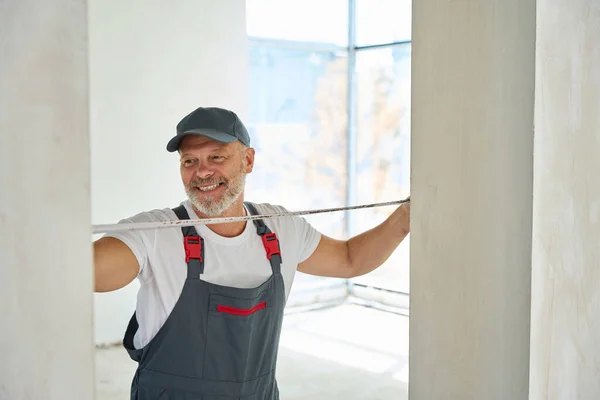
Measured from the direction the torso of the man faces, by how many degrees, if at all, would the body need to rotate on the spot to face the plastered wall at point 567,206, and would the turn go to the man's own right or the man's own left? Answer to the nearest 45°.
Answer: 0° — they already face it

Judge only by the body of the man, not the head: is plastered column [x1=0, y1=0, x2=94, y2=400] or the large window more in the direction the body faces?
the plastered column

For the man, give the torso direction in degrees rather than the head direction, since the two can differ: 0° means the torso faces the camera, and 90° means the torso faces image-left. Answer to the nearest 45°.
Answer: approximately 315°

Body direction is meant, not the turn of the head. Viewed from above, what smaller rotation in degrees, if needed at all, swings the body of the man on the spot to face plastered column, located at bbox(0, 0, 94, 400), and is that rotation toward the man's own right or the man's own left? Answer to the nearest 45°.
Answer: approximately 45° to the man's own right

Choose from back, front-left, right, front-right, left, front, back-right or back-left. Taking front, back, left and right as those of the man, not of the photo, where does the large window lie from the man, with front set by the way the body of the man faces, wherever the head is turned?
back-left

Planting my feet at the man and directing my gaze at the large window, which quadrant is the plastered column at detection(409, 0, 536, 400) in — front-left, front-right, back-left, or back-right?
back-right
